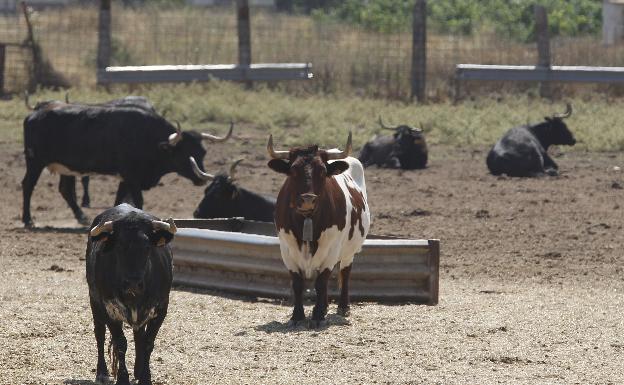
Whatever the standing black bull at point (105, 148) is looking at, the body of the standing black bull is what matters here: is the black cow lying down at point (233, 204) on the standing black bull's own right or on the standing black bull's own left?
on the standing black bull's own right

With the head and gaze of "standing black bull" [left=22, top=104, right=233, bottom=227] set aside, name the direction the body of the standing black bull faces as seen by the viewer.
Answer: to the viewer's right

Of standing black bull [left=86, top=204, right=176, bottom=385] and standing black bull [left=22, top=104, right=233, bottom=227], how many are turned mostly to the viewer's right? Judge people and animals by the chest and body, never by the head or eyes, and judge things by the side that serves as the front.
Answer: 1

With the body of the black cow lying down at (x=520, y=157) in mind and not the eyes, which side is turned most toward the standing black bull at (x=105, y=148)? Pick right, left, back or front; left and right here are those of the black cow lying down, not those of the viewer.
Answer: back

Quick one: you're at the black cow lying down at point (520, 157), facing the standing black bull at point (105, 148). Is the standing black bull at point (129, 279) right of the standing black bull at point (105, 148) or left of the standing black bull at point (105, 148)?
left

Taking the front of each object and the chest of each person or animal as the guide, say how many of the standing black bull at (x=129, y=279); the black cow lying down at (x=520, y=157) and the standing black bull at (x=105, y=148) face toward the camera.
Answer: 1

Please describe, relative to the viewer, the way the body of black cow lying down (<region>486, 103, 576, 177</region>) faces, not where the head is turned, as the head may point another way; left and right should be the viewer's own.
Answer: facing away from the viewer and to the right of the viewer

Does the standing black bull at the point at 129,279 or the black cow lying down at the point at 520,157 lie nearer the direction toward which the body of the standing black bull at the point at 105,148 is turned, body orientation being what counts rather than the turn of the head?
the black cow lying down

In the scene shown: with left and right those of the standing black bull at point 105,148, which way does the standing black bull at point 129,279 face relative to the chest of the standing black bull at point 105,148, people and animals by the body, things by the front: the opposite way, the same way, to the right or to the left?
to the right

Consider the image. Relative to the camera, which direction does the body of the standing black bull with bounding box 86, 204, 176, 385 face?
toward the camera

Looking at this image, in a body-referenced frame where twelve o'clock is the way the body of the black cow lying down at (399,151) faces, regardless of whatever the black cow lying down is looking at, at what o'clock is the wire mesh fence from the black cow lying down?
The wire mesh fence is roughly at 7 o'clock from the black cow lying down.

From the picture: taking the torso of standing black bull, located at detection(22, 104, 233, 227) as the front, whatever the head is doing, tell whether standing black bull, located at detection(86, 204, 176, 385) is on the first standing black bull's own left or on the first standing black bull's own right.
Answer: on the first standing black bull's own right

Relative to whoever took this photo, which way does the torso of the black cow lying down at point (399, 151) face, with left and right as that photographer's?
facing the viewer and to the right of the viewer

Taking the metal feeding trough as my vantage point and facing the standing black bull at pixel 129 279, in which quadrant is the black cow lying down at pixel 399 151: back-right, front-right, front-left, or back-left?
back-right

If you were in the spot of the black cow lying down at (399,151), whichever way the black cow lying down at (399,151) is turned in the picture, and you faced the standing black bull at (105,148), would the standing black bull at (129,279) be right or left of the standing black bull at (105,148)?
left

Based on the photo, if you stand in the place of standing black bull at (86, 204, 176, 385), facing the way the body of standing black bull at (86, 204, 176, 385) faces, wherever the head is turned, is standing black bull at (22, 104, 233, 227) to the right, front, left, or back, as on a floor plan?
back
